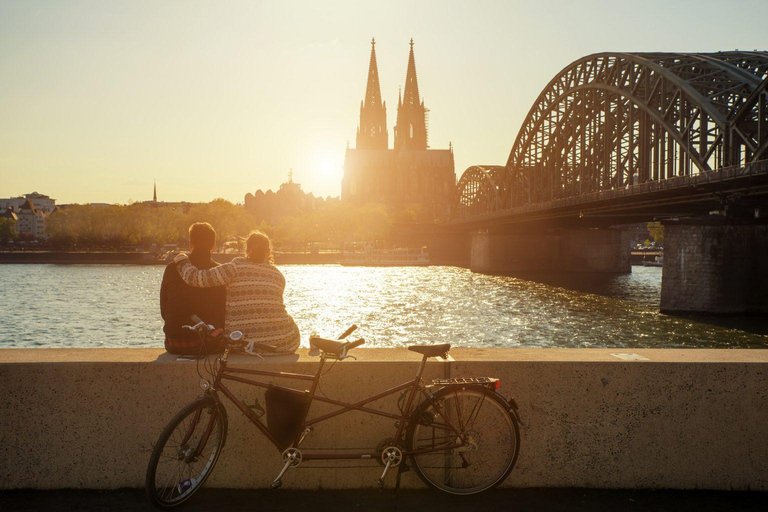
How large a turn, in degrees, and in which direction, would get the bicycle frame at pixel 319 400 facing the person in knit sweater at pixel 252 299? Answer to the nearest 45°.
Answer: approximately 45° to its right

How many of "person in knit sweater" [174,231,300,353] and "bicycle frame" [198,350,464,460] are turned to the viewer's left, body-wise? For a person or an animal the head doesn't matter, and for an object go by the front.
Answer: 1

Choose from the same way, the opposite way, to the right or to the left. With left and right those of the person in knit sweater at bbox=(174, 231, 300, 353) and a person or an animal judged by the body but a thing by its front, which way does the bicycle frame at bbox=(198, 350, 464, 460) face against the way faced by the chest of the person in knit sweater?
to the left

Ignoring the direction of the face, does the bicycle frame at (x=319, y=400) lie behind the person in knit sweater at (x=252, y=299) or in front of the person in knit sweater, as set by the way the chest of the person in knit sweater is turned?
behind

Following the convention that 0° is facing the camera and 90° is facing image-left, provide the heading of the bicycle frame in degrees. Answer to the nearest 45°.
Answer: approximately 90°

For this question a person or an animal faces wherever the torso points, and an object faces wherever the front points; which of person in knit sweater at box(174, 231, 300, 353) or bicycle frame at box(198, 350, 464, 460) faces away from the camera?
the person in knit sweater

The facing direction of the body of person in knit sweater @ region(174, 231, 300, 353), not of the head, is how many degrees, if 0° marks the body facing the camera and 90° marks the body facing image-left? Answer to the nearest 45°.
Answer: approximately 180°

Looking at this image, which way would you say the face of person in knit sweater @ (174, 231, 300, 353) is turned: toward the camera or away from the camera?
away from the camera
